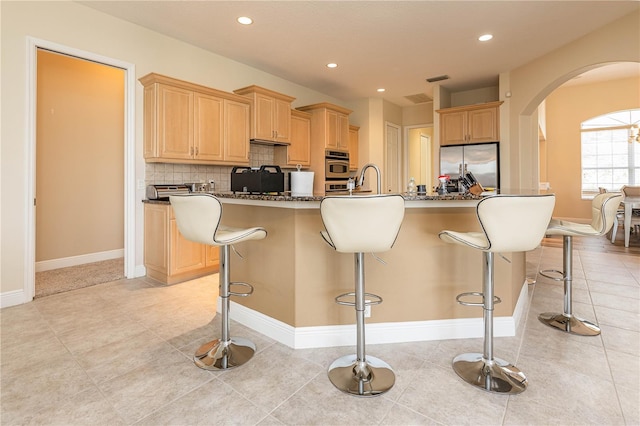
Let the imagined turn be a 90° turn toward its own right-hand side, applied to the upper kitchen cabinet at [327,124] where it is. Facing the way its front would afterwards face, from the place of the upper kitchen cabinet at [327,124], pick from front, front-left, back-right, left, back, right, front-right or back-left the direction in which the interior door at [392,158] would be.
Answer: back

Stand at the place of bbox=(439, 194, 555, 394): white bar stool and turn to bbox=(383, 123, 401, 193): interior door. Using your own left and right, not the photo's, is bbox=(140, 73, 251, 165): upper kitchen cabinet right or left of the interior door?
left

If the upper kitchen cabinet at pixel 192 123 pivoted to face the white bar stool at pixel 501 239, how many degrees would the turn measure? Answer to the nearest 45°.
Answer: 0° — it already faces it

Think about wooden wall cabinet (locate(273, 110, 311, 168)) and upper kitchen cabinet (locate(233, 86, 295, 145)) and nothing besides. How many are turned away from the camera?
0

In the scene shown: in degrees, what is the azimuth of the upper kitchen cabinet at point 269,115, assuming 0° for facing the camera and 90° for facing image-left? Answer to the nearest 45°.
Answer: approximately 315°

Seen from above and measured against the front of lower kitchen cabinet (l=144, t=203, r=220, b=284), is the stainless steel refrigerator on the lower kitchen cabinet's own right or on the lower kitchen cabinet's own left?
on the lower kitchen cabinet's own left

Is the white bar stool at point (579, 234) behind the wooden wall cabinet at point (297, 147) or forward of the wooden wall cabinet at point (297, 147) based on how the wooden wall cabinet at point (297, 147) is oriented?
forward

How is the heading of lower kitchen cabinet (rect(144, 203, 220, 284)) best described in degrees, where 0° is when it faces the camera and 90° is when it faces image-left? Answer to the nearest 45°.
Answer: approximately 315°

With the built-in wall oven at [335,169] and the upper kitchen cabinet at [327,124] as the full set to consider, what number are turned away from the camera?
0
